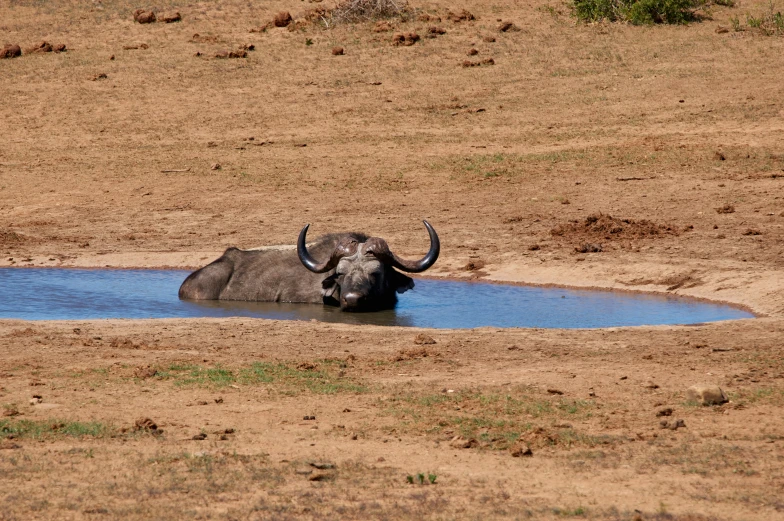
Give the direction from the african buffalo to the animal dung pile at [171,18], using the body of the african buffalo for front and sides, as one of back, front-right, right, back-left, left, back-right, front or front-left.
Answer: back-left

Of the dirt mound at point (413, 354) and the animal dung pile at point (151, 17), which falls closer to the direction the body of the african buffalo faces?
the dirt mound

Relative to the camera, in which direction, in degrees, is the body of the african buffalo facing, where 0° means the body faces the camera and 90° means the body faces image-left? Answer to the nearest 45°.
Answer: approximately 315°

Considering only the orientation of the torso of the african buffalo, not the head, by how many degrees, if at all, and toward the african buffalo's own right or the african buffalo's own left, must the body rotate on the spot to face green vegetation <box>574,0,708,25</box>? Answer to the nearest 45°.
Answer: approximately 90° to the african buffalo's own left

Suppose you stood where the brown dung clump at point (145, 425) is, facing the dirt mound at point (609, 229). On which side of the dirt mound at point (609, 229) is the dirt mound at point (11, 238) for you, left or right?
left

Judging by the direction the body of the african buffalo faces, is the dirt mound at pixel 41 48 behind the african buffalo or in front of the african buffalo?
behind

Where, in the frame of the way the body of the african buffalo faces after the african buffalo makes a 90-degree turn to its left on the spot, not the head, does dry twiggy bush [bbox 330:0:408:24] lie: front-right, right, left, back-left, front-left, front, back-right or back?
front-left

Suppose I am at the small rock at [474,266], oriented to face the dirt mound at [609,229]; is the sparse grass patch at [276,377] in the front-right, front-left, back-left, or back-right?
back-right

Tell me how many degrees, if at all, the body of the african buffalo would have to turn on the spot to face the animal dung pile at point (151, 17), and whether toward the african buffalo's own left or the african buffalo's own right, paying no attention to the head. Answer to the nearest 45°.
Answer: approximately 135° to the african buffalo's own left

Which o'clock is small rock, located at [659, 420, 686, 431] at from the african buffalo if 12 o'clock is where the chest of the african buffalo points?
The small rock is roughly at 1 o'clock from the african buffalo.

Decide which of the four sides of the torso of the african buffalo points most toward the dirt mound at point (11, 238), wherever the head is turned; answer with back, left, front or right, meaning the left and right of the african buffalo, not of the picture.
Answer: back

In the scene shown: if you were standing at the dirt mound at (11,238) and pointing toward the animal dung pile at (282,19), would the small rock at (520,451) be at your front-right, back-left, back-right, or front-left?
back-right
